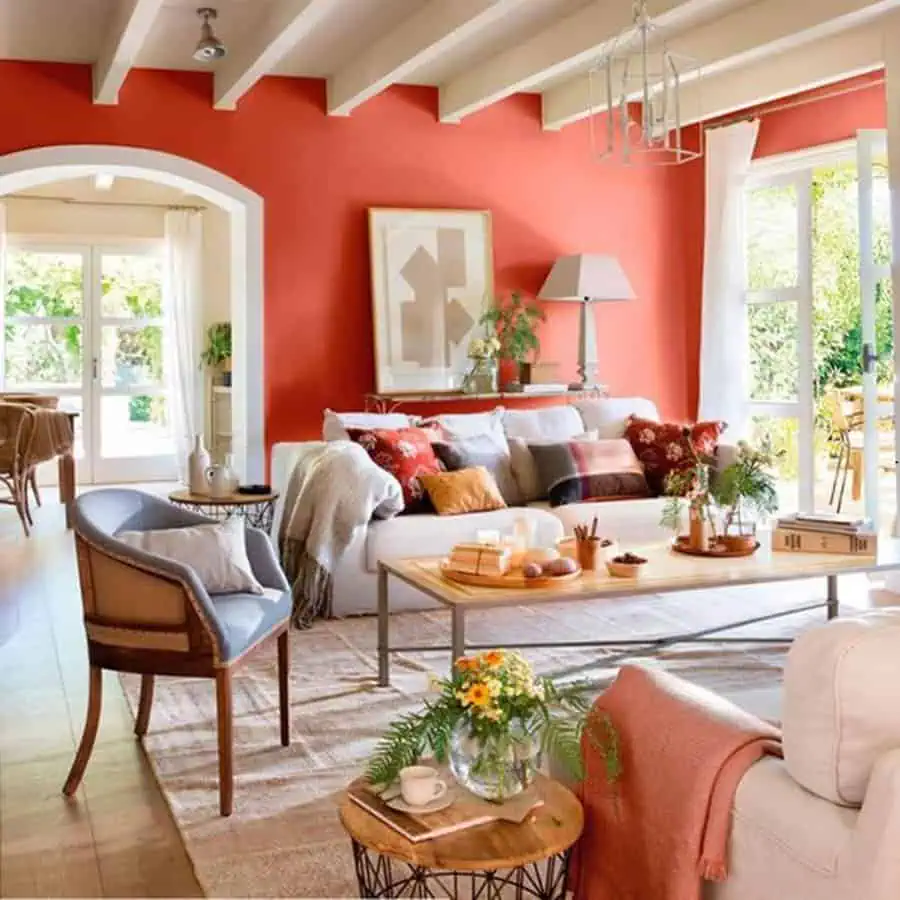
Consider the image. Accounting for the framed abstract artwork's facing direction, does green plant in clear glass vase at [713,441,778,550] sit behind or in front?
in front

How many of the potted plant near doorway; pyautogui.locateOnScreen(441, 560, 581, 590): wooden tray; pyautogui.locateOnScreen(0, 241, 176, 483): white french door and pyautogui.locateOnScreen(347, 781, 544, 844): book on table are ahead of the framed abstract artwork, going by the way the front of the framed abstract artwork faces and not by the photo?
2

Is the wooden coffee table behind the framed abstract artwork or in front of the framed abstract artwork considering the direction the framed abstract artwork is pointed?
in front

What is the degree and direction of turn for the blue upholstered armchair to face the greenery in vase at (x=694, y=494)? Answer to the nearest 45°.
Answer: approximately 90° to its left

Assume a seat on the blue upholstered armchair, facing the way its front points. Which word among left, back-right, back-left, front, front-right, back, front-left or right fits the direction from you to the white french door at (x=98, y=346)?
back-left

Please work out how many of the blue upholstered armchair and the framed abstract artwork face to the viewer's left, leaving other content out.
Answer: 0

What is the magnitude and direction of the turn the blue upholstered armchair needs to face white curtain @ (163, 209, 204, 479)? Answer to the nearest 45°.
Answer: approximately 135° to its left

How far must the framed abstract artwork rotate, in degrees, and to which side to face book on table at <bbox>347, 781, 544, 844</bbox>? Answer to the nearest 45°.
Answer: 0° — it already faces it

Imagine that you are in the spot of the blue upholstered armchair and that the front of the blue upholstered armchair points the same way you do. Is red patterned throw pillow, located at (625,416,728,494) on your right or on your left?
on your left

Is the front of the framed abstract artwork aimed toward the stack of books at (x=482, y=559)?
yes

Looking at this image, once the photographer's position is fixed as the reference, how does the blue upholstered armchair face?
facing the viewer and to the right of the viewer

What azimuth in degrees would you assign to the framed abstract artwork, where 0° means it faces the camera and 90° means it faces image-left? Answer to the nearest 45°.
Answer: approximately 0°

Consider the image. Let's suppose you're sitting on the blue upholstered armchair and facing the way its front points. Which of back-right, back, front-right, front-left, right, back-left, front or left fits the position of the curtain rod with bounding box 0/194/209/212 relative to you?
back-left

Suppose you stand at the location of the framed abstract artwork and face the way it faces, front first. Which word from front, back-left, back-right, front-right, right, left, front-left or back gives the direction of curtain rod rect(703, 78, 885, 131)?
left

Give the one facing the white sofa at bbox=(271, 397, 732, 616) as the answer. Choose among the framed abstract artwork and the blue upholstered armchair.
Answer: the framed abstract artwork

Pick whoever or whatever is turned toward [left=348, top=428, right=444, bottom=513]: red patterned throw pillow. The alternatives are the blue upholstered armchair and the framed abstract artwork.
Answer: the framed abstract artwork

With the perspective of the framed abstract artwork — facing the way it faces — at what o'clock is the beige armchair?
The beige armchair is roughly at 12 o'clock from the framed abstract artwork.

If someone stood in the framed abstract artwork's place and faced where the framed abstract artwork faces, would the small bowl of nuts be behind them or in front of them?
in front

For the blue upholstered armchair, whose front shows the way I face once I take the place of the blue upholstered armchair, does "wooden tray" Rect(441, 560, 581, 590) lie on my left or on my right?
on my left

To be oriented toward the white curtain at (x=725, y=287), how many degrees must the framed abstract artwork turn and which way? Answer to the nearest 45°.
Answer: approximately 90° to its left
